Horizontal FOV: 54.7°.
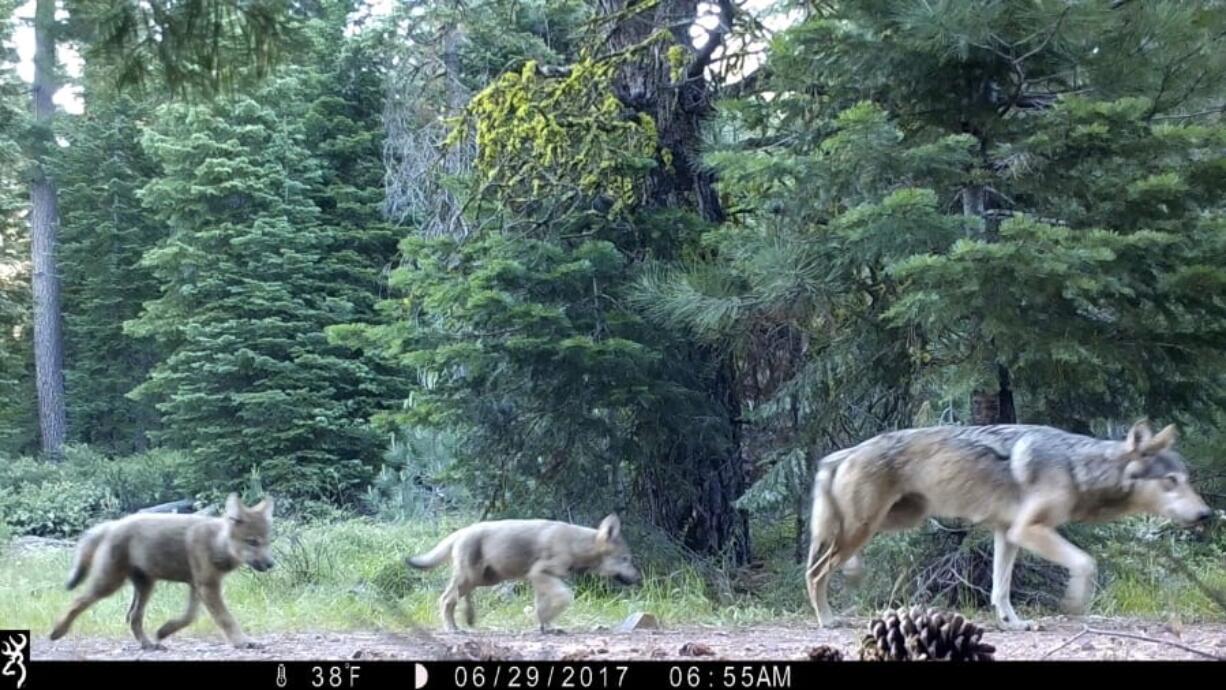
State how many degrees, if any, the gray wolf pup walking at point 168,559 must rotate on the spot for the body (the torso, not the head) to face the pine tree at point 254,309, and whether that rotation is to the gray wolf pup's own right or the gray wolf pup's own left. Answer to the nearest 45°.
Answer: approximately 90° to the gray wolf pup's own left

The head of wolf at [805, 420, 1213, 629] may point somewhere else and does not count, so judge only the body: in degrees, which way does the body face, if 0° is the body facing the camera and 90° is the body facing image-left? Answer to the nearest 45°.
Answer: approximately 270°

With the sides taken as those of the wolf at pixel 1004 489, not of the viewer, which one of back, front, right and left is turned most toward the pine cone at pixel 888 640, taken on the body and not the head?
right

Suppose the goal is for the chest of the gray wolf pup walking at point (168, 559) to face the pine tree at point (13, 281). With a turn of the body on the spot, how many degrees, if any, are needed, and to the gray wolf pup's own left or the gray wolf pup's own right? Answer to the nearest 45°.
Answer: approximately 90° to the gray wolf pup's own left

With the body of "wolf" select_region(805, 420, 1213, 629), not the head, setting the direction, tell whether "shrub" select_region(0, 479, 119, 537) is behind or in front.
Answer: behind

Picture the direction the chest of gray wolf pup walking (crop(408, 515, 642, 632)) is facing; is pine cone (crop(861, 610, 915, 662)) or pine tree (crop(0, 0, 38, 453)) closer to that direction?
the pine cone

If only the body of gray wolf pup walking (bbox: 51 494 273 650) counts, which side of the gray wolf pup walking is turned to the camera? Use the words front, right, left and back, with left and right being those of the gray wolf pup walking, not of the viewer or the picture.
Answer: right

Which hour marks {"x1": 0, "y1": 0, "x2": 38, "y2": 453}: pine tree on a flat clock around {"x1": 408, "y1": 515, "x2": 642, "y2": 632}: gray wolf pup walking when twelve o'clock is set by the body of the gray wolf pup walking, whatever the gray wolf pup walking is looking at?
The pine tree is roughly at 8 o'clock from the gray wolf pup walking.

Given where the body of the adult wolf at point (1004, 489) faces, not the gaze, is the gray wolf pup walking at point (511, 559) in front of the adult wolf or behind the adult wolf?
behind

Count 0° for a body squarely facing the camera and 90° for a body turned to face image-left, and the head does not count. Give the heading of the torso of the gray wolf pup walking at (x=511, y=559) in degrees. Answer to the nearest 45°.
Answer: approximately 270°

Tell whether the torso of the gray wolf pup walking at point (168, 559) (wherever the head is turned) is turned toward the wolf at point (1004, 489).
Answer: yes
